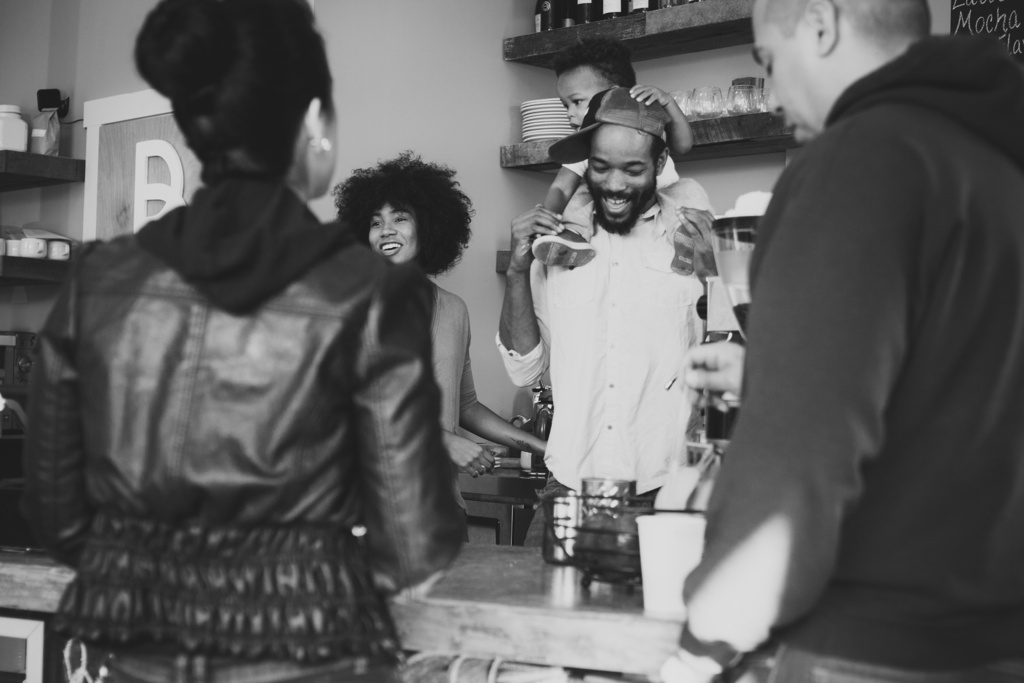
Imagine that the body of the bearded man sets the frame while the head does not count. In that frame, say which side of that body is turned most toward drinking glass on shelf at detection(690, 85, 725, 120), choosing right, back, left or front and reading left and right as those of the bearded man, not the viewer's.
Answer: back

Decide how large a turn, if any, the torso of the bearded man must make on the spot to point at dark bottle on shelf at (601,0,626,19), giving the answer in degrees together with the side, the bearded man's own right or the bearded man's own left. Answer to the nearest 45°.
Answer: approximately 180°

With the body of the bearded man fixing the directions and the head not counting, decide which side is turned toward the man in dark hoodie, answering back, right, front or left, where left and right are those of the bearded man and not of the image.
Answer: front

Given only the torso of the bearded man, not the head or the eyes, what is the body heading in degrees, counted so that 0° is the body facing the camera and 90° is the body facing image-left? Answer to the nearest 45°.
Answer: approximately 0°

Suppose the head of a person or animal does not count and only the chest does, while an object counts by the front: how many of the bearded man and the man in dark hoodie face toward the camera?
1

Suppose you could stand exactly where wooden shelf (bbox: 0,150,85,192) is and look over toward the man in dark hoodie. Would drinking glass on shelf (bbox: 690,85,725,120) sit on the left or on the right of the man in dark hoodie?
left

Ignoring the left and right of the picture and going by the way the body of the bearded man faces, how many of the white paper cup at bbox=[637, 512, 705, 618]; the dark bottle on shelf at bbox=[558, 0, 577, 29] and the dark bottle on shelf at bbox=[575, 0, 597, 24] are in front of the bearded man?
1

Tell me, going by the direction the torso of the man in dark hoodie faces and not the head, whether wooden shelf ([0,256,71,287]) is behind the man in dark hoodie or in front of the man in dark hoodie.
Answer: in front

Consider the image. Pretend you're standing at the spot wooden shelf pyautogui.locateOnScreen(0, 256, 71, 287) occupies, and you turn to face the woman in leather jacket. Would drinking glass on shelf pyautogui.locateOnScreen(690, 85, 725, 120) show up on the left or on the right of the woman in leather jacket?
left

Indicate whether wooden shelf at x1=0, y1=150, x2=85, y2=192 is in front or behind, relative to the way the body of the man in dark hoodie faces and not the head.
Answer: in front

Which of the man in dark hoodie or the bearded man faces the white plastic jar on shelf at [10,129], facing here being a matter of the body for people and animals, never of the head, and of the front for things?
the man in dark hoodie

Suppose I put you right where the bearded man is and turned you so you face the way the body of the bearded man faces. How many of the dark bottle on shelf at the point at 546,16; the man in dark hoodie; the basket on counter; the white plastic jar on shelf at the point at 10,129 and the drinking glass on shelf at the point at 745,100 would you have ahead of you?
2

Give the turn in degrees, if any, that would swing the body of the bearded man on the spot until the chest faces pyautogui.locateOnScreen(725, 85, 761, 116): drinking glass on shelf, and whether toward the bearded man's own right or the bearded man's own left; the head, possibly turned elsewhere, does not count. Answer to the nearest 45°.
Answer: approximately 180°

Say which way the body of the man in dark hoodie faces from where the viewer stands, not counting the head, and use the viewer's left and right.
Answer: facing away from the viewer and to the left of the viewer

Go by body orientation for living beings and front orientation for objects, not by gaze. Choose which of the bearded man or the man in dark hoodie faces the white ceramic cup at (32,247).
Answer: the man in dark hoodie
